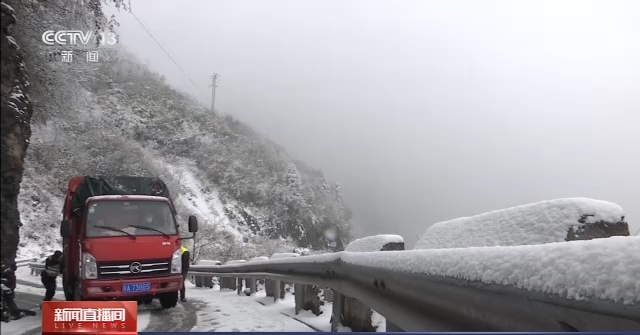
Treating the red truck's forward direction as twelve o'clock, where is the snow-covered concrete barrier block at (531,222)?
The snow-covered concrete barrier block is roughly at 11 o'clock from the red truck.

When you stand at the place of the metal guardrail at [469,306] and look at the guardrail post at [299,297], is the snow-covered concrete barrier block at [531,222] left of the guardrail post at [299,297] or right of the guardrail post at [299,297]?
right

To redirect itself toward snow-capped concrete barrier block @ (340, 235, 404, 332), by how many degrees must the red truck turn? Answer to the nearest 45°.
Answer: approximately 45° to its left

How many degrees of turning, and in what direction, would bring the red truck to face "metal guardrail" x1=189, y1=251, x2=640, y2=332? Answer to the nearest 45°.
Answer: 0° — it already faces it

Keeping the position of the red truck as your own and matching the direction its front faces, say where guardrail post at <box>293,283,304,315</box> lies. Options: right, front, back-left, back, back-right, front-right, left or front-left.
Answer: front-left

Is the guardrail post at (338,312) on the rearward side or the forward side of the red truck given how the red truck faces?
on the forward side

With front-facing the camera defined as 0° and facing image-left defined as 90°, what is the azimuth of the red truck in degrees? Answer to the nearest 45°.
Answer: approximately 0°
